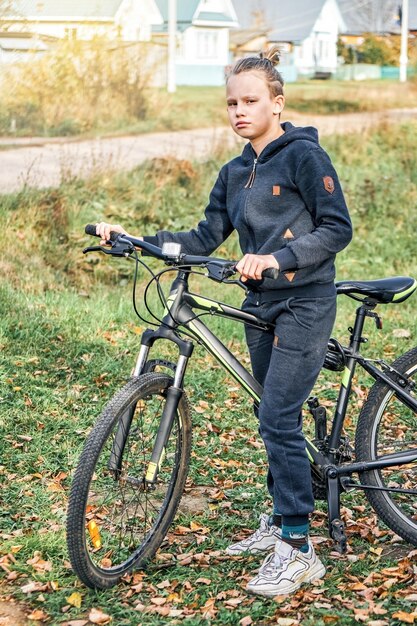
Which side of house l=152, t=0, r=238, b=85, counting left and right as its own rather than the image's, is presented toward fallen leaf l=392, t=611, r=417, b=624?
front

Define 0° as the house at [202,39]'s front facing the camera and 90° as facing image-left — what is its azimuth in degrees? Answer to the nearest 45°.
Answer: approximately 0°

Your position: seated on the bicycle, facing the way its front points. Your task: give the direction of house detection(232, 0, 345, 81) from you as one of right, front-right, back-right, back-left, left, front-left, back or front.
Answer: back-right

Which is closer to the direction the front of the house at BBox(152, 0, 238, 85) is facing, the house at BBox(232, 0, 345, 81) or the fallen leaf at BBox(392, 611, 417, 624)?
the fallen leaf

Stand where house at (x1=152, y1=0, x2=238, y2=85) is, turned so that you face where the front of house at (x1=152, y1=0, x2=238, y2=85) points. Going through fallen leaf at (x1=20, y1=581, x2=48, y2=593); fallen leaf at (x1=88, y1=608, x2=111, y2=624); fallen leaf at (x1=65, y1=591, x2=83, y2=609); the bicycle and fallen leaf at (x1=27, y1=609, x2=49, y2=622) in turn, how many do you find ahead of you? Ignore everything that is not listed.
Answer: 5

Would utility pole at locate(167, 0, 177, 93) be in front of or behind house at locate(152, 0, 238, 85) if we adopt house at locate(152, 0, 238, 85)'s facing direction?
in front
